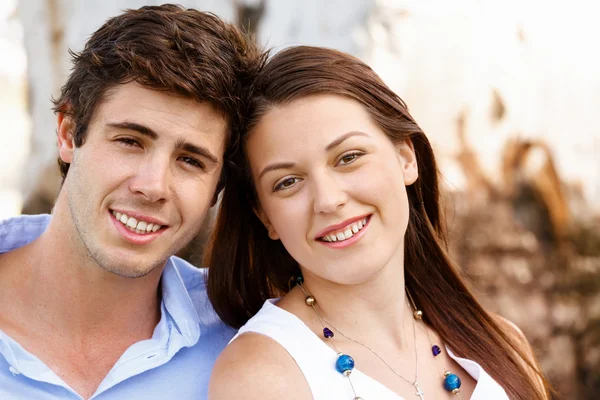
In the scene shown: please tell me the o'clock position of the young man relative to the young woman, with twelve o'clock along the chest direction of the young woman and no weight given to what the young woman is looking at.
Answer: The young man is roughly at 3 o'clock from the young woman.

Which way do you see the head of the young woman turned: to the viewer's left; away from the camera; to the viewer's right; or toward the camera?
toward the camera

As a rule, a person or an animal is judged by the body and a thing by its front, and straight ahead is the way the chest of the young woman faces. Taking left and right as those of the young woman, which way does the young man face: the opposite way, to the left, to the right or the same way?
the same way

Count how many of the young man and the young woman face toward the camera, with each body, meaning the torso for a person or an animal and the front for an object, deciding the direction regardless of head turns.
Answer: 2

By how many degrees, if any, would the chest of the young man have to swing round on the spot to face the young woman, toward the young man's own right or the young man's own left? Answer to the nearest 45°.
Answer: approximately 90° to the young man's own left

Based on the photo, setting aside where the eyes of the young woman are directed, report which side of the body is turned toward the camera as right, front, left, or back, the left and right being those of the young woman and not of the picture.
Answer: front

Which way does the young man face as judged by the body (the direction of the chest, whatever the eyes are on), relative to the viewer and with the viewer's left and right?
facing the viewer
